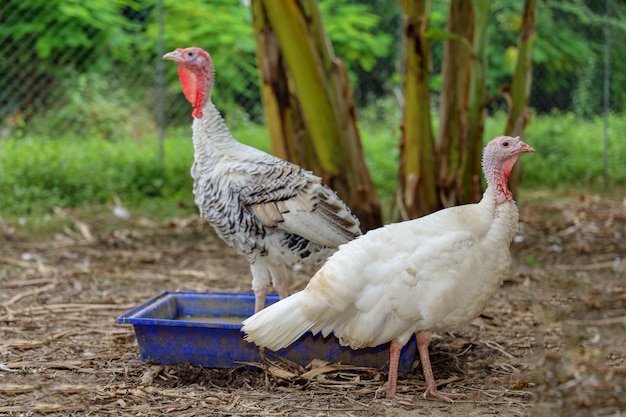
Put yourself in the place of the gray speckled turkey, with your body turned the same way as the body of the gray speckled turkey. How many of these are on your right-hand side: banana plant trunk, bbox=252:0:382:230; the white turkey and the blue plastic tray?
1

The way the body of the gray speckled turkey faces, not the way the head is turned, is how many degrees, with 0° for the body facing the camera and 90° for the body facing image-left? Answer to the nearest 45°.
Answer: approximately 90°

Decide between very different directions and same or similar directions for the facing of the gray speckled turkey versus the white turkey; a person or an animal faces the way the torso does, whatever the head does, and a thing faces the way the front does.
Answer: very different directions

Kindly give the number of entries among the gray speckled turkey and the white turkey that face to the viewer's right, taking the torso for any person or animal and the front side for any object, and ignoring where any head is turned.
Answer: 1

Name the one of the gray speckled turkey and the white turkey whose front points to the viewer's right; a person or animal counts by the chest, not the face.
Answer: the white turkey

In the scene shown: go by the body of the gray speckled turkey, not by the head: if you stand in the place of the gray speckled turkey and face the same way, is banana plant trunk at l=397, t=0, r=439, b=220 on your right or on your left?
on your right

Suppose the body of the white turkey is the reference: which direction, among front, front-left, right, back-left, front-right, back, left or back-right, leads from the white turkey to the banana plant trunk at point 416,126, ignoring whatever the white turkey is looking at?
left

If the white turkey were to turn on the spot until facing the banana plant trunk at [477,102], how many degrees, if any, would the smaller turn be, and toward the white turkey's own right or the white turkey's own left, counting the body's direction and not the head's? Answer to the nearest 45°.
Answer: approximately 90° to the white turkey's own left

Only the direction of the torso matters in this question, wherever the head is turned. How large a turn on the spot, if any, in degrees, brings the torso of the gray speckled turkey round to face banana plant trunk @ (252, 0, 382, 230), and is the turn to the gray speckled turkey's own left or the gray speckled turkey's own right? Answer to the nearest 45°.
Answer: approximately 90° to the gray speckled turkey's own right

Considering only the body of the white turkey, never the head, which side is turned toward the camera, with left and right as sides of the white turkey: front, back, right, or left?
right

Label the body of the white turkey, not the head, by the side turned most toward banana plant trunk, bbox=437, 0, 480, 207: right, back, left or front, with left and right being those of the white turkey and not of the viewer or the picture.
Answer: left
